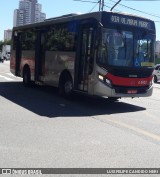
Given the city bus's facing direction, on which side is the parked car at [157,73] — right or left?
on its left

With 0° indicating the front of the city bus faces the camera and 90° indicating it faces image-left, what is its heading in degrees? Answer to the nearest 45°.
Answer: approximately 315°
